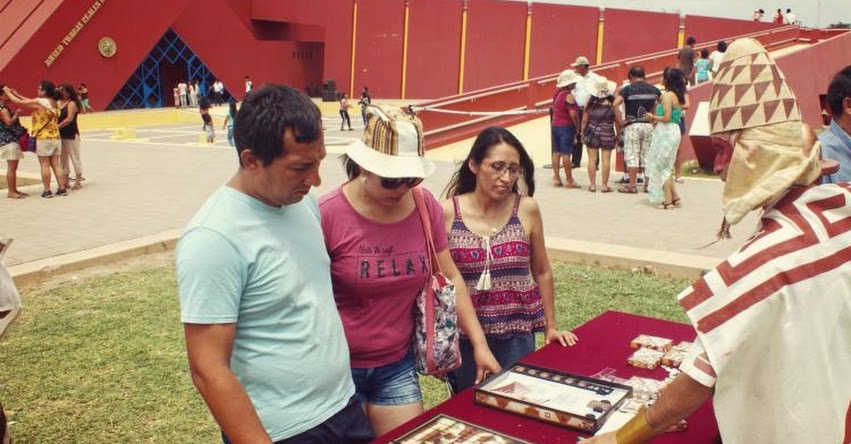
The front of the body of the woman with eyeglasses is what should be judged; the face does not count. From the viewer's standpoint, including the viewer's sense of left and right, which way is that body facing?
facing the viewer

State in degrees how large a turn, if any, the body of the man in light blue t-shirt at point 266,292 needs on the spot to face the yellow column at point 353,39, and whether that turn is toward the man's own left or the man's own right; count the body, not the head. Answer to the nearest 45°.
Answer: approximately 135° to the man's own left

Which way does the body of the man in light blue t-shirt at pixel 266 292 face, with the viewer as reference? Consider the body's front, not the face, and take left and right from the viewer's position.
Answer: facing the viewer and to the right of the viewer

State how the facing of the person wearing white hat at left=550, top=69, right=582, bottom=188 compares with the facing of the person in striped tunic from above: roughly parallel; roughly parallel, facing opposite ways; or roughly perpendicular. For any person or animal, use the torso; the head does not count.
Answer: roughly perpendicular

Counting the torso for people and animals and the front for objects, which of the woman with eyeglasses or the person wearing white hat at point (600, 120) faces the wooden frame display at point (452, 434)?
the woman with eyeglasses

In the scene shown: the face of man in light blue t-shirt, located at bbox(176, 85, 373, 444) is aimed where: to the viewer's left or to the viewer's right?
to the viewer's right

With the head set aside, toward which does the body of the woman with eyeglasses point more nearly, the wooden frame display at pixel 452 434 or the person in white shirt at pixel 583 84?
the wooden frame display

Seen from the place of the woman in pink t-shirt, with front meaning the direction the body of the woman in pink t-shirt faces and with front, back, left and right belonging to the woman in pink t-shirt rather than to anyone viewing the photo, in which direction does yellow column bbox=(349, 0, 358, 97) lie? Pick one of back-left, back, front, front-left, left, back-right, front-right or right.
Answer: back-left
